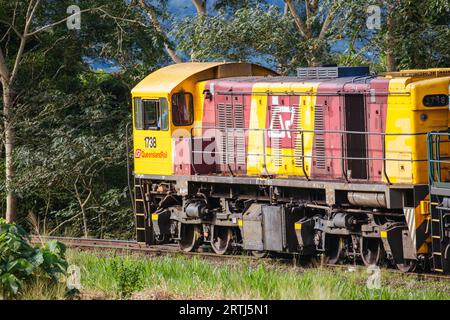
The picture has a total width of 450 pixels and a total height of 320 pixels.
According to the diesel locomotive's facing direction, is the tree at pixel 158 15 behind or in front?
in front

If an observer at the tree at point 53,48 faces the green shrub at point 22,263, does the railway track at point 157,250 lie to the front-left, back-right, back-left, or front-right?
front-left

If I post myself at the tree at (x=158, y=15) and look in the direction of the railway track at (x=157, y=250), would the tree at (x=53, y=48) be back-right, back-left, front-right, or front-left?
front-right

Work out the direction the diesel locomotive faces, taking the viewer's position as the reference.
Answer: facing away from the viewer and to the left of the viewer

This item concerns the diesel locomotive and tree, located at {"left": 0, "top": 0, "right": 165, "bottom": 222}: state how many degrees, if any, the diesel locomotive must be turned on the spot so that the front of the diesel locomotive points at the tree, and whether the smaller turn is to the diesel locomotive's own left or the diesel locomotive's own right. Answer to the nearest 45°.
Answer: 0° — it already faces it

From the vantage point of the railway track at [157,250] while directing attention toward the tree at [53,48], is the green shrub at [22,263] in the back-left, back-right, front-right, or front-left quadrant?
back-left

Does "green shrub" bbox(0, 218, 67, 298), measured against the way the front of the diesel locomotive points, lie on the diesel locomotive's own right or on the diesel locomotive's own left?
on the diesel locomotive's own left

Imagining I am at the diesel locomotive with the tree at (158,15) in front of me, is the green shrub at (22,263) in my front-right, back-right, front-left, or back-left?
back-left
